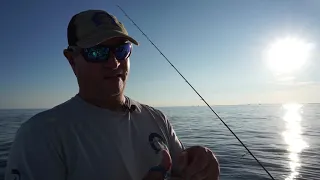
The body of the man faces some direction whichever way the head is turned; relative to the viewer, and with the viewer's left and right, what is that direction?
facing the viewer and to the right of the viewer

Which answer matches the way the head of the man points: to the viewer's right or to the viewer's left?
to the viewer's right
